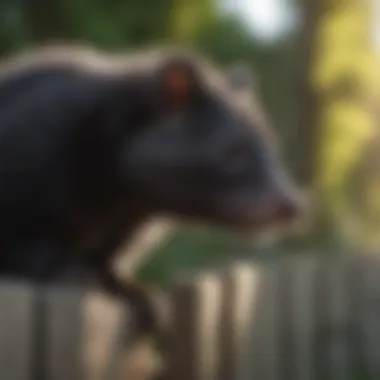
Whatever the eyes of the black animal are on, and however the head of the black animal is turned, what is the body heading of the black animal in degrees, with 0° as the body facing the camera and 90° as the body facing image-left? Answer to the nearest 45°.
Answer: approximately 270°
